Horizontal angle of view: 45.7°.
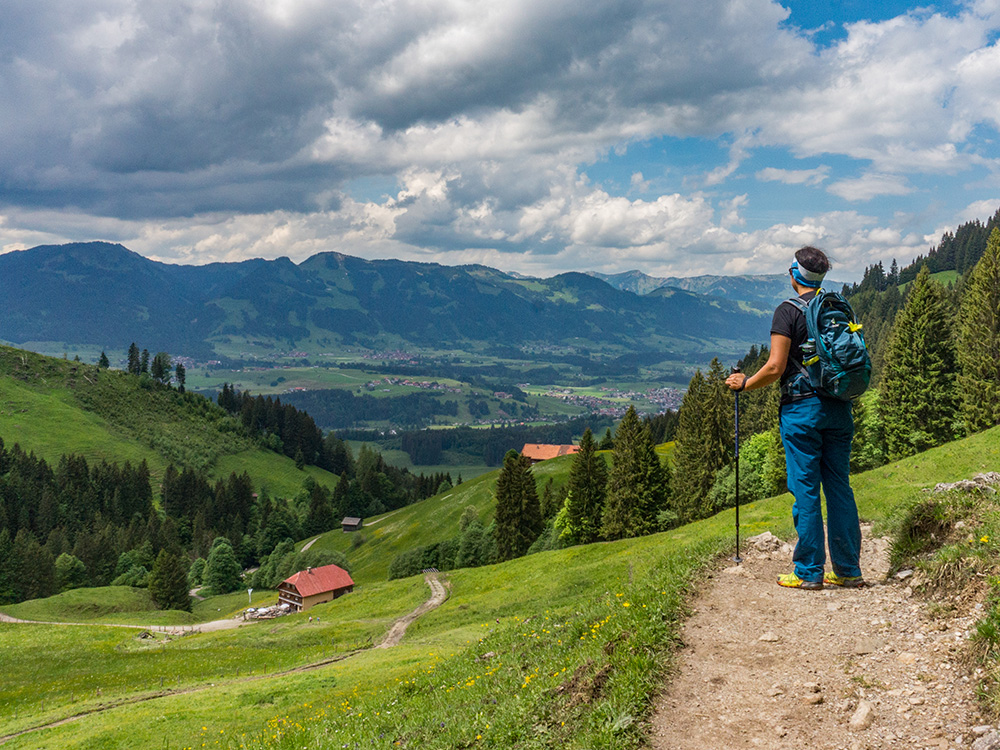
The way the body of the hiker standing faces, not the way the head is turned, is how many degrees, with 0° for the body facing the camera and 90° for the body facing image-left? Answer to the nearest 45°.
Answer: approximately 135°
